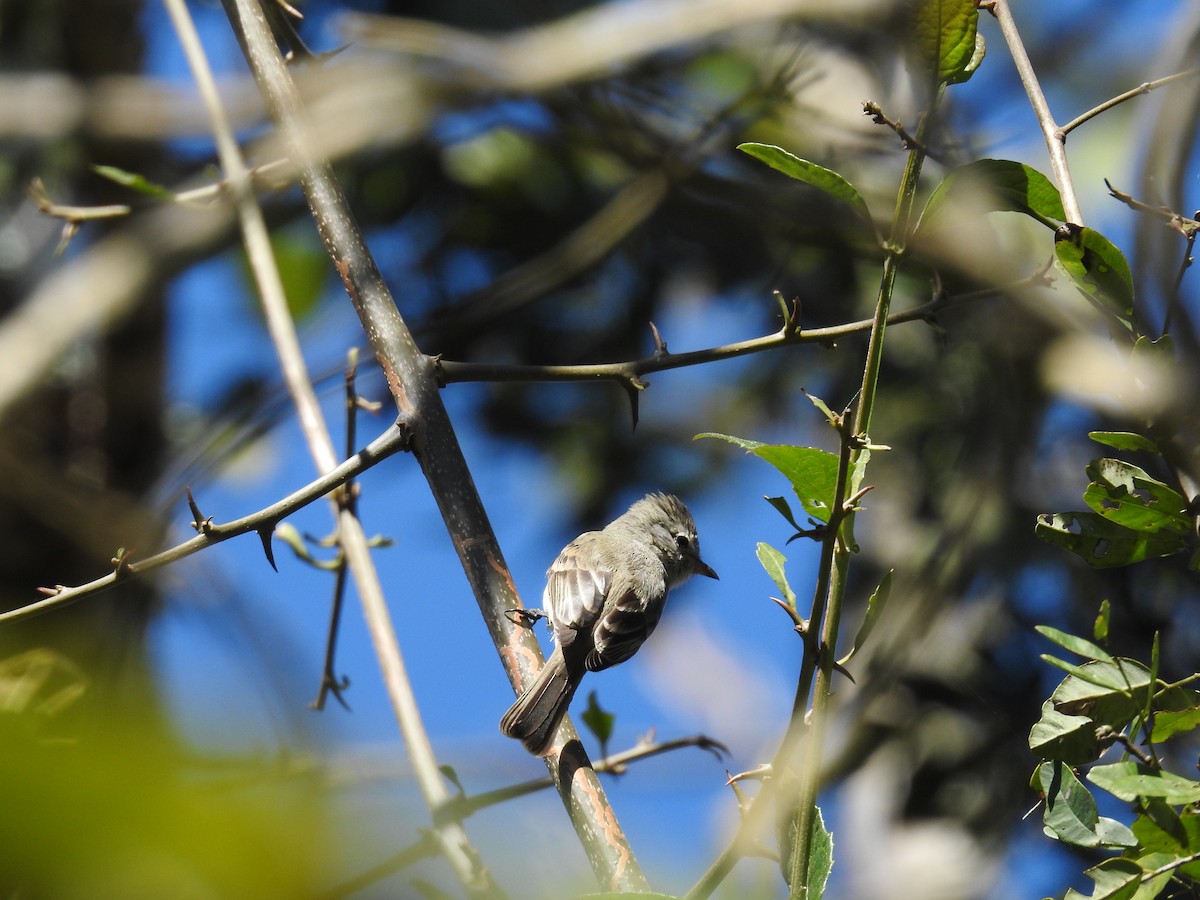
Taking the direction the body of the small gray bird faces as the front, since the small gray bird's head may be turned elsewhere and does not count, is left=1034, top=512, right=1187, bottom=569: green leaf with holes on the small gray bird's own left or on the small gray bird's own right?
on the small gray bird's own right

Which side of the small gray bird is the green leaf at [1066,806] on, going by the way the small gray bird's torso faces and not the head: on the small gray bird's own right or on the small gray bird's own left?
on the small gray bird's own right

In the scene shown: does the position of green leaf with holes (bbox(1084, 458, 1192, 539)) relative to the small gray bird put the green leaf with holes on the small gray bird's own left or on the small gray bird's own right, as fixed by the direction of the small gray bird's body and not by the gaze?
on the small gray bird's own right

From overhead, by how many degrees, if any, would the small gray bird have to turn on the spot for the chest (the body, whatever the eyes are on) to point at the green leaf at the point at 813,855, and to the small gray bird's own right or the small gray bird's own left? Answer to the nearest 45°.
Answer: approximately 135° to the small gray bird's own right

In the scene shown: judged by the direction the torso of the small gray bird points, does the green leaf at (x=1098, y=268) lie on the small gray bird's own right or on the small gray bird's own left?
on the small gray bird's own right

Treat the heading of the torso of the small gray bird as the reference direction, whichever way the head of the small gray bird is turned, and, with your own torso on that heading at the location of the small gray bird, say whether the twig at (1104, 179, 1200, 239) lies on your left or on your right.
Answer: on your right

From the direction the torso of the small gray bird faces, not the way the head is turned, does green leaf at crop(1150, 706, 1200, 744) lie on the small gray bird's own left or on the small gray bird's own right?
on the small gray bird's own right

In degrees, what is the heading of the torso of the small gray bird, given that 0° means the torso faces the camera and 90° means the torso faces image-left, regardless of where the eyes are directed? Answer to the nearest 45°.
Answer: approximately 225°
